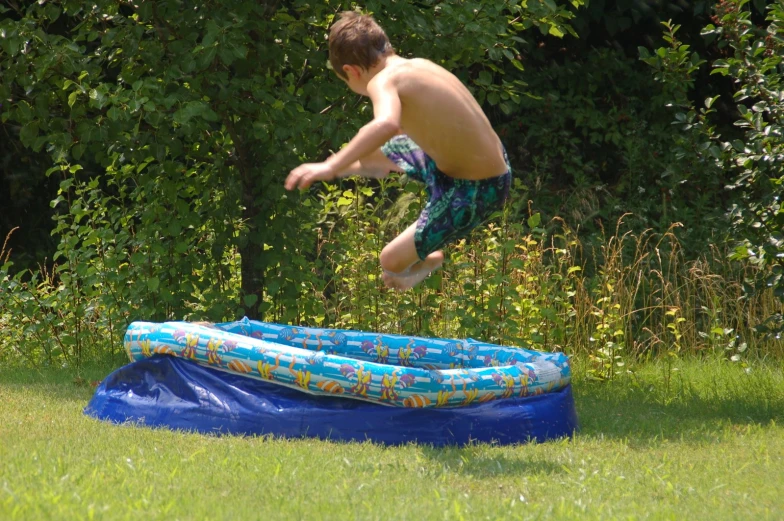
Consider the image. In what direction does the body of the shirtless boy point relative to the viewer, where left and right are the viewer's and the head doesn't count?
facing away from the viewer and to the left of the viewer

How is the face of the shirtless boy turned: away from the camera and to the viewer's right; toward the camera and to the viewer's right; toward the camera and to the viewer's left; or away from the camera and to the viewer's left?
away from the camera and to the viewer's left
